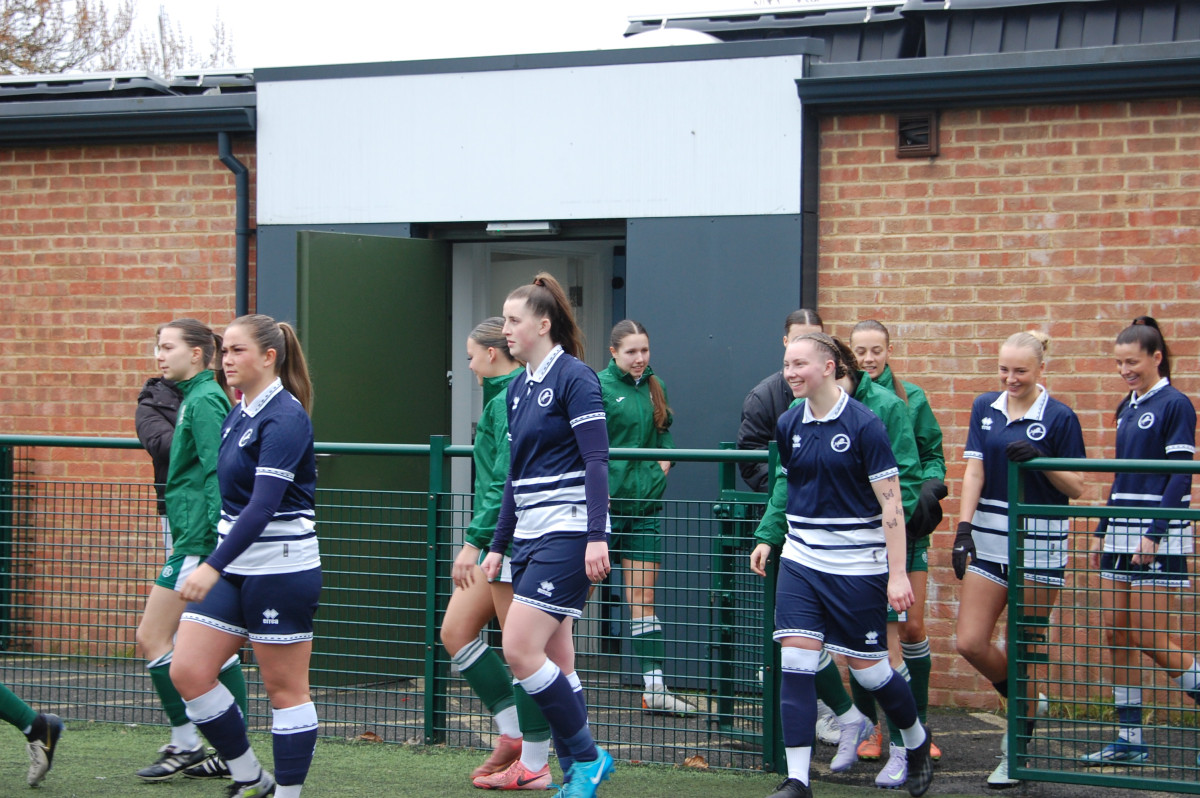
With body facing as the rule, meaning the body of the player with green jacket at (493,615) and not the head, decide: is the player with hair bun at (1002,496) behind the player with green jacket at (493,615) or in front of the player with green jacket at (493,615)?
behind

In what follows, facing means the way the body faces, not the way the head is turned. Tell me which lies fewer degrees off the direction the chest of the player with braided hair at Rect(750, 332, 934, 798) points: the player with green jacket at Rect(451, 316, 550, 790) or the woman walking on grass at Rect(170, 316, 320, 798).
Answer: the woman walking on grass

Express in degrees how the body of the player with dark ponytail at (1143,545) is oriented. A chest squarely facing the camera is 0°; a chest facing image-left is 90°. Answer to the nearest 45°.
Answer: approximately 45°

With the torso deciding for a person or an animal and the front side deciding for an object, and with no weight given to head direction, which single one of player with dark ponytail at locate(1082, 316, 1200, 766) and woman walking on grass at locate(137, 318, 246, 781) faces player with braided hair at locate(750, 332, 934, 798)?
player with dark ponytail at locate(1082, 316, 1200, 766)
